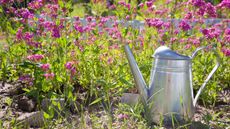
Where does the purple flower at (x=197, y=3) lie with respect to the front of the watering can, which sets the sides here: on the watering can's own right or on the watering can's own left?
on the watering can's own right

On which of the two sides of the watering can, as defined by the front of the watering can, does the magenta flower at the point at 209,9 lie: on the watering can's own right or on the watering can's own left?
on the watering can's own right

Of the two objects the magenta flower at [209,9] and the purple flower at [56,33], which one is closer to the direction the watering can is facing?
the purple flower

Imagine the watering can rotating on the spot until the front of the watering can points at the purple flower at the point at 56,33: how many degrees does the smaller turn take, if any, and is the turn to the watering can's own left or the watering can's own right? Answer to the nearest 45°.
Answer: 0° — it already faces it

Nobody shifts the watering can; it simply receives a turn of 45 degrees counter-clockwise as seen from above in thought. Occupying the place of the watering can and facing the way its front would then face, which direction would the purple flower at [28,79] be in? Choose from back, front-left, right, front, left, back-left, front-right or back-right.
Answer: front-right

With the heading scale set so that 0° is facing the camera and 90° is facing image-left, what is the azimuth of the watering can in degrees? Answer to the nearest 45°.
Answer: approximately 90°
